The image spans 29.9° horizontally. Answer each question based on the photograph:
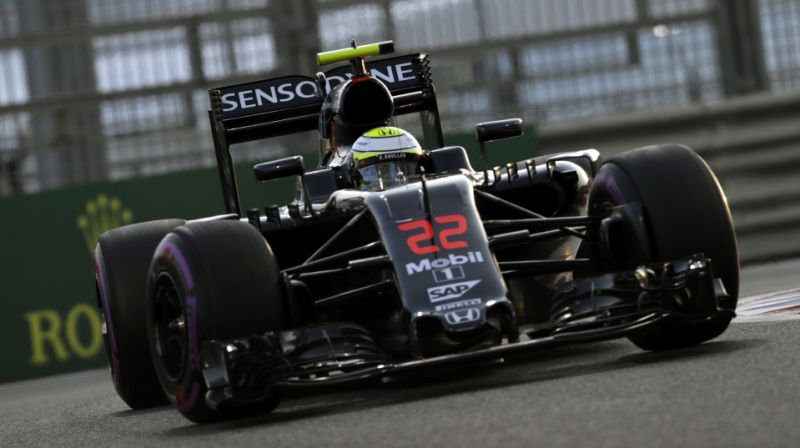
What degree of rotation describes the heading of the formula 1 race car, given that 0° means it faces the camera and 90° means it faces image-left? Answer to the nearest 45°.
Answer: approximately 0°
